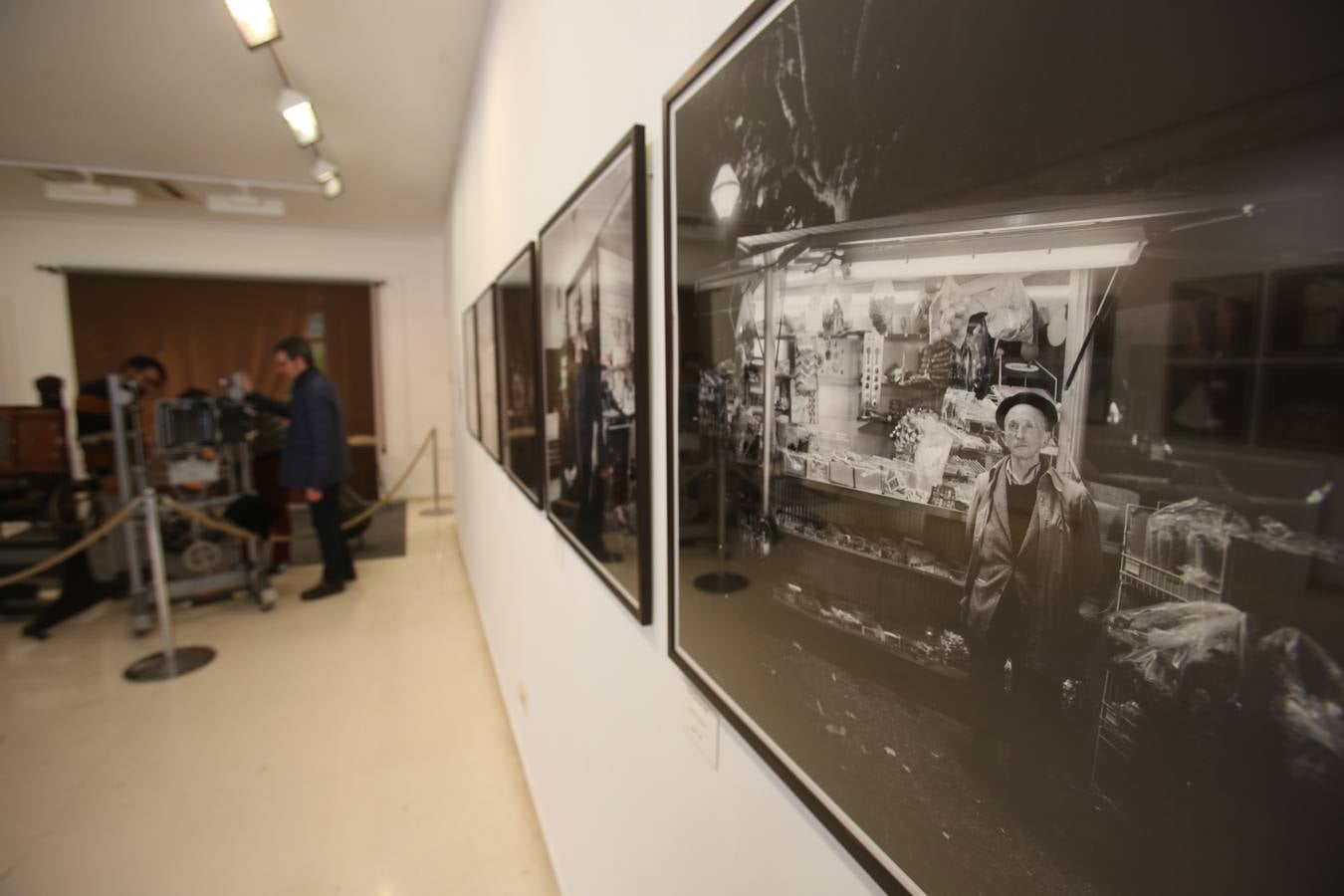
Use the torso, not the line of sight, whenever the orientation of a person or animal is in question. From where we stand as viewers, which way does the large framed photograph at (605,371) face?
facing to the left of the viewer

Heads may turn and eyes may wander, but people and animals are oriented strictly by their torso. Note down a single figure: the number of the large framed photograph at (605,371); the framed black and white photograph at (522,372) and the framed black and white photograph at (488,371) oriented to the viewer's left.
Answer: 3

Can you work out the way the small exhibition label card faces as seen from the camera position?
facing the viewer and to the left of the viewer

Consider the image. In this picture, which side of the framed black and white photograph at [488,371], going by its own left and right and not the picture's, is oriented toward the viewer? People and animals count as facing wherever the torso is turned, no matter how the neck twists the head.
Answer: left

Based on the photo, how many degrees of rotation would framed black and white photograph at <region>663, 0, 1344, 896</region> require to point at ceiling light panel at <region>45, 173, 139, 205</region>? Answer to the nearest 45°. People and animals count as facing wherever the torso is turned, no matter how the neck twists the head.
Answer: approximately 45° to its right

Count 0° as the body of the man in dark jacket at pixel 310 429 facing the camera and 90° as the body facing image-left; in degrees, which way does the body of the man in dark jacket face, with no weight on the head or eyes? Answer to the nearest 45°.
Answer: approximately 90°

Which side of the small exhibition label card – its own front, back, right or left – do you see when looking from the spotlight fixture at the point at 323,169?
right

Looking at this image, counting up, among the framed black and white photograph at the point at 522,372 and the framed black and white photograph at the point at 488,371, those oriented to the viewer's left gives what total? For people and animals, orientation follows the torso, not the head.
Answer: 2

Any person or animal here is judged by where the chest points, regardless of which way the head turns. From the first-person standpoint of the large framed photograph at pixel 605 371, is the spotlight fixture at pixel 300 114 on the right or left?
on its right

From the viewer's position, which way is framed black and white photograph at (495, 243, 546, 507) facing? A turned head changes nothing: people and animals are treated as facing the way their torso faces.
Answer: facing to the left of the viewer

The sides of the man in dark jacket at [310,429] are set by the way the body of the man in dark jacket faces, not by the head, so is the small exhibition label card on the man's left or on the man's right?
on the man's left

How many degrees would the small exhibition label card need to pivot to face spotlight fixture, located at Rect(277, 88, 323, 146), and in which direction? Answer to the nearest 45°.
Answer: approximately 90° to its right

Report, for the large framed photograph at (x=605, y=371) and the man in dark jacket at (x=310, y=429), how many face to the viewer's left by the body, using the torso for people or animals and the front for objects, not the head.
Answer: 2
